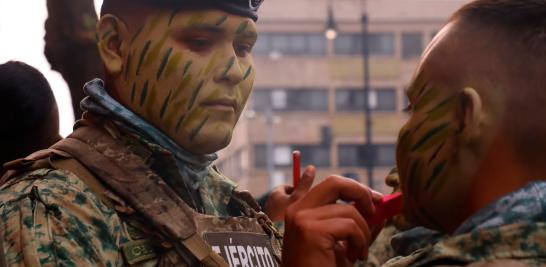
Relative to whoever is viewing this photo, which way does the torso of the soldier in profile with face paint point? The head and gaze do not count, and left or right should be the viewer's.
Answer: facing away from the viewer and to the left of the viewer

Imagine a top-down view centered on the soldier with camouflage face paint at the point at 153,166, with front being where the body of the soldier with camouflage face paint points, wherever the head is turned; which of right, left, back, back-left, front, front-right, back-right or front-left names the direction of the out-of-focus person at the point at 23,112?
back

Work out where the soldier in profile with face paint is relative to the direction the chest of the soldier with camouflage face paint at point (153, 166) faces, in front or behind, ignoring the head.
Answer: in front

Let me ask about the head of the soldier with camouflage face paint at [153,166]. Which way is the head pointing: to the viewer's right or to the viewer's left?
to the viewer's right

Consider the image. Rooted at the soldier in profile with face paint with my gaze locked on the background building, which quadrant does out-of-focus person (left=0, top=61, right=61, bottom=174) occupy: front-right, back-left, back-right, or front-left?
front-left

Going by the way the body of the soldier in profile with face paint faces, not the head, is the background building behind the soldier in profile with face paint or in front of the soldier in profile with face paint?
in front

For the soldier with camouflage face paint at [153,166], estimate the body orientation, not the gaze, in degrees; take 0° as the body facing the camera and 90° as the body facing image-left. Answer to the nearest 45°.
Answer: approximately 315°

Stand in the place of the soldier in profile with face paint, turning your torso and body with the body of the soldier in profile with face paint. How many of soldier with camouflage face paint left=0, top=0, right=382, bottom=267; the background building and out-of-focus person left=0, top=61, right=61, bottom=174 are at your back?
0

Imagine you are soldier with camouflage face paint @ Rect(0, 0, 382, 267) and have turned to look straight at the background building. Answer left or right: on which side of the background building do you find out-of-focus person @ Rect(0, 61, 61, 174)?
left

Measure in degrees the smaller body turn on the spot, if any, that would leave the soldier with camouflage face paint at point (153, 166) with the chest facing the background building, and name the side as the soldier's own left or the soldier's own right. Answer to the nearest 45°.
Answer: approximately 135° to the soldier's own left

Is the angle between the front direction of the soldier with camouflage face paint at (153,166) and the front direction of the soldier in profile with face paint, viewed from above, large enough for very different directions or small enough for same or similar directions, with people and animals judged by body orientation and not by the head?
very different directions
